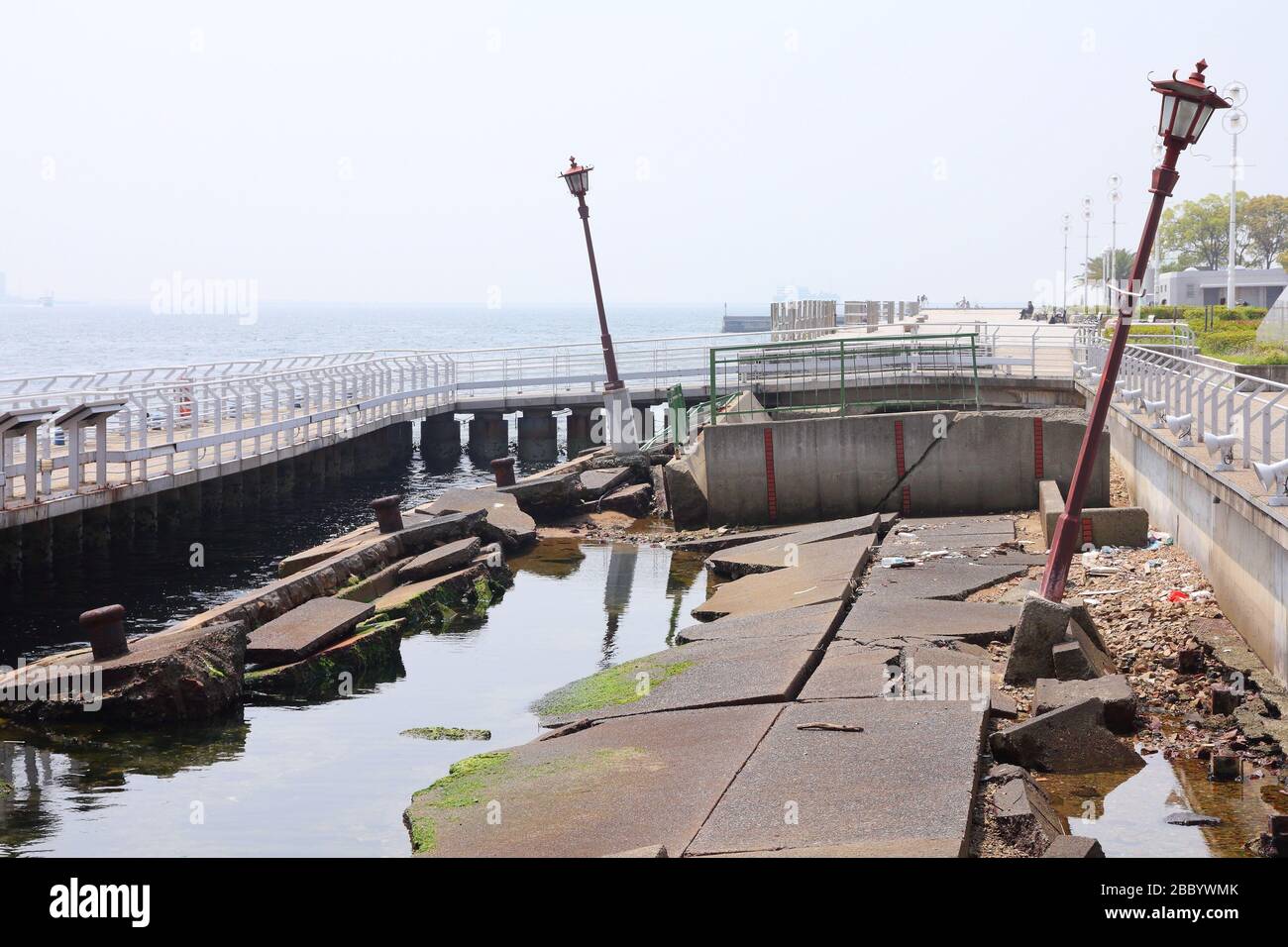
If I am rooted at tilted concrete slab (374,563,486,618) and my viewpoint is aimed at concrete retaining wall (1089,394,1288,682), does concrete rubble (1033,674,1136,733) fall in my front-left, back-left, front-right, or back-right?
front-right

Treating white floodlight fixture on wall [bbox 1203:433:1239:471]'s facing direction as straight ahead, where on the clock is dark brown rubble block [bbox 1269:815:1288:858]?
The dark brown rubble block is roughly at 9 o'clock from the white floodlight fixture on wall.

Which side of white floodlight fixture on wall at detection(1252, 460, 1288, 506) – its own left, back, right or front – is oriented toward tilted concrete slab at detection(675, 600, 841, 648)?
front

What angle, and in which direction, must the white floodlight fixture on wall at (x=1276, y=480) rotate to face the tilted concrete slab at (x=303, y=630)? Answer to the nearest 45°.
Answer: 0° — it already faces it

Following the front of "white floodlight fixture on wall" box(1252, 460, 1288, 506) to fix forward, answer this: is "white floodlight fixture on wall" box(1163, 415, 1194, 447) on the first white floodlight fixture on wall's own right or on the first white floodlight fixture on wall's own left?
on the first white floodlight fixture on wall's own right

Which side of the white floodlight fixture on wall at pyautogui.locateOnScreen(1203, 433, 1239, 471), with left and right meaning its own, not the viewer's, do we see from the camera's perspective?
left

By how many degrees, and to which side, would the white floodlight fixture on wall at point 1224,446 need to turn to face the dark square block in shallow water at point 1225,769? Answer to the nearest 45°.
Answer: approximately 90° to its left

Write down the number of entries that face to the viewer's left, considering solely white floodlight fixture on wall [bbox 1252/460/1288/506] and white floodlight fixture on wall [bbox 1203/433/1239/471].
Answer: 2

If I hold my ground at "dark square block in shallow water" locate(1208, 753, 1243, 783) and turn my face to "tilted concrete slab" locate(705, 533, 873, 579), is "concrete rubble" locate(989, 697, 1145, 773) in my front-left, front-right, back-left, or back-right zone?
front-left

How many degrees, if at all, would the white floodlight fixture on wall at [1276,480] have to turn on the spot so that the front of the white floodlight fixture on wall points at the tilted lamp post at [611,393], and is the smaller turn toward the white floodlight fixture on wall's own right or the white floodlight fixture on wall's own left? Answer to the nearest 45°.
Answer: approximately 45° to the white floodlight fixture on wall's own right

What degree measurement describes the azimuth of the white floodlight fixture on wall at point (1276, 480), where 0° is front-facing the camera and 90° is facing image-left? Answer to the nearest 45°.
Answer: approximately 90°

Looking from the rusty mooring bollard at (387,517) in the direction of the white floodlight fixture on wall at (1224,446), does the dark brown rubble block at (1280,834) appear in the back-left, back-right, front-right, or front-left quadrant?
front-right

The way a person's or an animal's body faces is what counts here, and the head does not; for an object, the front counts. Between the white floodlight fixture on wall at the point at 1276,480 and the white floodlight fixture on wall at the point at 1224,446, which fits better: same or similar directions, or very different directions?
same or similar directions

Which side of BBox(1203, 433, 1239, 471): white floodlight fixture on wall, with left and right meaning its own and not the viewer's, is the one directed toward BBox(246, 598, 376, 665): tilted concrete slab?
front
